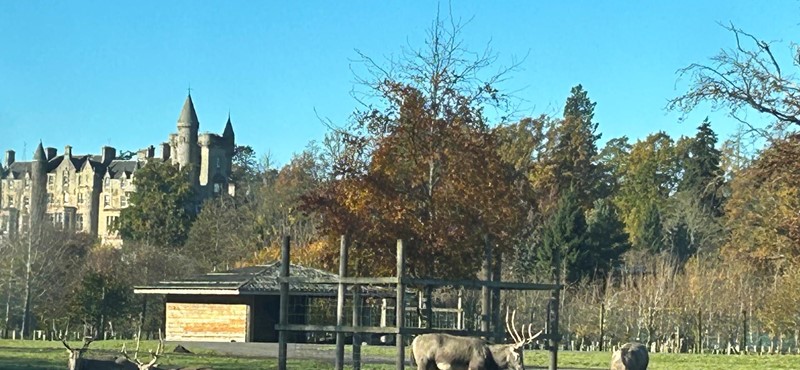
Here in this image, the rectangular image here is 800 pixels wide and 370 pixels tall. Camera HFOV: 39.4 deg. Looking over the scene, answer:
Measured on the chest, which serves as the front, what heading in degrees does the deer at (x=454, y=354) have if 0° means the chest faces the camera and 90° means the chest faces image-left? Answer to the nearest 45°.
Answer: approximately 270°
